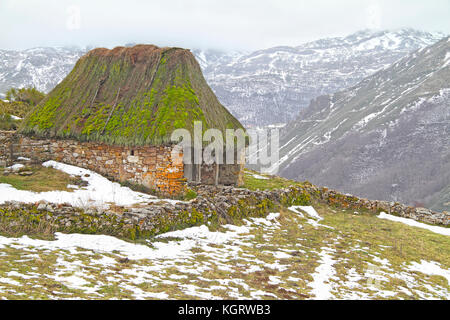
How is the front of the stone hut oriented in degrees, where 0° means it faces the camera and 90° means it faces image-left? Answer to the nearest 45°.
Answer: approximately 315°
